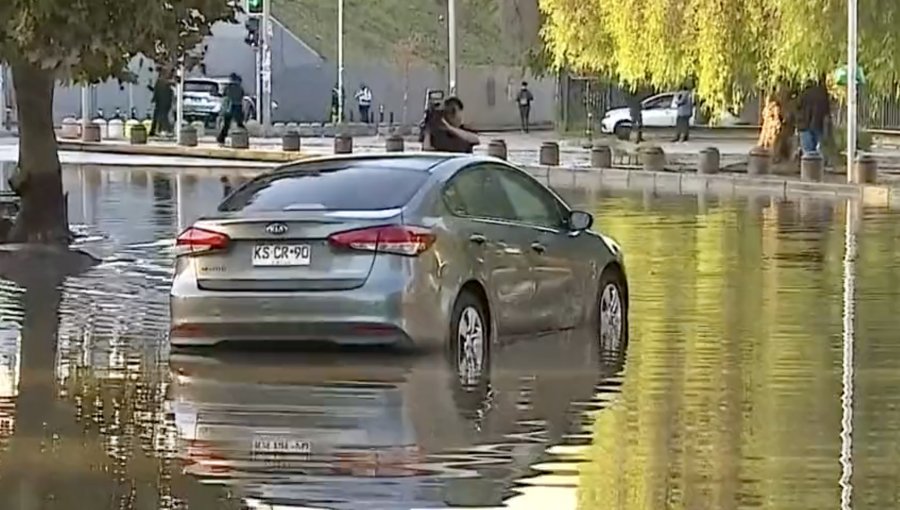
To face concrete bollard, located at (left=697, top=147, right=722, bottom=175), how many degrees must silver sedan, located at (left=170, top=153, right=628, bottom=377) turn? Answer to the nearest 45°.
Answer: approximately 45° to its left

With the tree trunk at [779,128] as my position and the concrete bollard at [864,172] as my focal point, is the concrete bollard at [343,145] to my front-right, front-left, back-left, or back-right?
back-right

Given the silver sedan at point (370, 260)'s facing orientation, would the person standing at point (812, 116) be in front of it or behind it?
in front

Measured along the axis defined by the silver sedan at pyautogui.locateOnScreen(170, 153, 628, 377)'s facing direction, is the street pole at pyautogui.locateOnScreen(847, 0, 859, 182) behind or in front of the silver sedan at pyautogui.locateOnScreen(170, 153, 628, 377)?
in front

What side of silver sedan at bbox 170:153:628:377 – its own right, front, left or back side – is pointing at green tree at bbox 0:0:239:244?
left

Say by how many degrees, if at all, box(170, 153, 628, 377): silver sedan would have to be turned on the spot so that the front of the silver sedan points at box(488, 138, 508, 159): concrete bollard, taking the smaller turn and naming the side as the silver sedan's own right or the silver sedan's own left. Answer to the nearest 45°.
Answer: approximately 45° to the silver sedan's own left

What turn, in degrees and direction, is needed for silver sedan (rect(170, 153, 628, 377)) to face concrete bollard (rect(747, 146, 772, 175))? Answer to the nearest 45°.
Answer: approximately 45° to its left

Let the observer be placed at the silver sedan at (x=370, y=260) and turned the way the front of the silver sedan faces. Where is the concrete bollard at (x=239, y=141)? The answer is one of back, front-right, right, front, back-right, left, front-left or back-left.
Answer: front-left

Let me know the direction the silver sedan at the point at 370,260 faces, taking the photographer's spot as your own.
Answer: facing away from the viewer and to the right of the viewer
